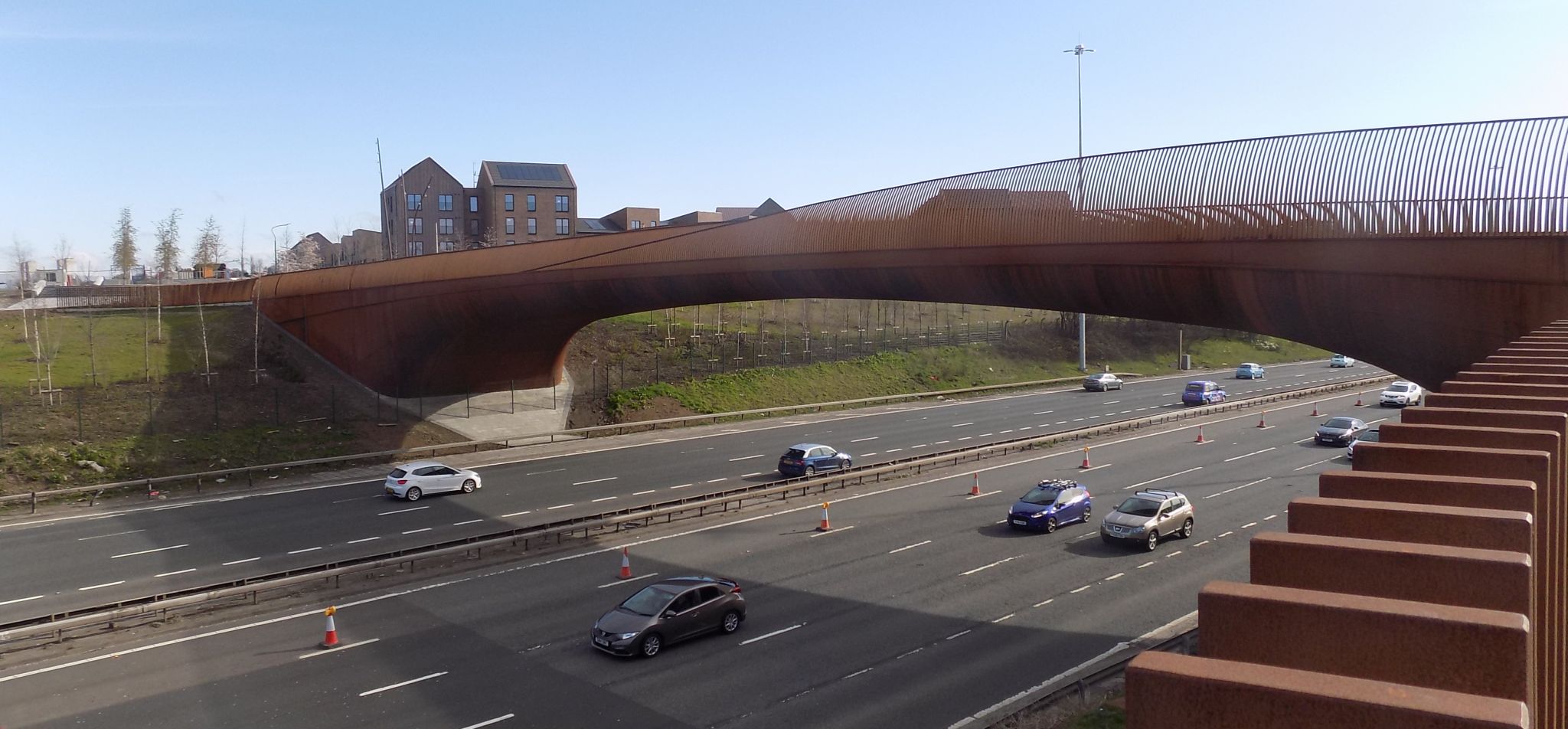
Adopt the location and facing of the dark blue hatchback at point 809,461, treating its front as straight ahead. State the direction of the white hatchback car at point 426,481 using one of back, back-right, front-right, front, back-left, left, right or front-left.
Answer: back-left

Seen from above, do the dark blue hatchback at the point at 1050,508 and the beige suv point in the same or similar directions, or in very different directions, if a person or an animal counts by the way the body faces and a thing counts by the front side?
same or similar directions

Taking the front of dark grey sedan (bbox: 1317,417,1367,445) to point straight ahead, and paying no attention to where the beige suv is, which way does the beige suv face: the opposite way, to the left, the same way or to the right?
the same way

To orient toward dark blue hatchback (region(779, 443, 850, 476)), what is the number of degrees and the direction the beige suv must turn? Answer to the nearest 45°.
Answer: approximately 90° to its right

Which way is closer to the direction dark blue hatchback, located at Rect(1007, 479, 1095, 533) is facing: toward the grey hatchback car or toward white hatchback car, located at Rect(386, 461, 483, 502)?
the grey hatchback car

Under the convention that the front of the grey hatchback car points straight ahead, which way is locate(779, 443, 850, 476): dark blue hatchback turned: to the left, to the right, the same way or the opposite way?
the opposite way

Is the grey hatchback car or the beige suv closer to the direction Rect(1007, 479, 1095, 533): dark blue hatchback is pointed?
the grey hatchback car

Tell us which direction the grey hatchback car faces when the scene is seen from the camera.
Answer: facing the viewer and to the left of the viewer

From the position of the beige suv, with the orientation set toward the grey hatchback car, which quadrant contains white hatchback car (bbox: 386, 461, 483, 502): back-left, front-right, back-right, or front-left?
front-right

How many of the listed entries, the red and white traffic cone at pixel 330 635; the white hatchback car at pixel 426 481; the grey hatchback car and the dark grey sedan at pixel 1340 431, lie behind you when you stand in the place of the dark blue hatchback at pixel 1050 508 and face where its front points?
1

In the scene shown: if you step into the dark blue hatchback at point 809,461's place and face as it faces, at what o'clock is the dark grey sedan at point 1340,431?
The dark grey sedan is roughly at 1 o'clock from the dark blue hatchback.

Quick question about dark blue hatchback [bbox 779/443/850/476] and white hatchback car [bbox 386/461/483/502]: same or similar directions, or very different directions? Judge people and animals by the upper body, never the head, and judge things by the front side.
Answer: same or similar directions

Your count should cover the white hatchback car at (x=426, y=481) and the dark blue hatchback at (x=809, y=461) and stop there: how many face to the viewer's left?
0

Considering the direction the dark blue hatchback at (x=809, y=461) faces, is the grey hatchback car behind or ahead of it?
behind

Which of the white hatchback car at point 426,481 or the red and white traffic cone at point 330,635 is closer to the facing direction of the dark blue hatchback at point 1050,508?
the red and white traffic cone

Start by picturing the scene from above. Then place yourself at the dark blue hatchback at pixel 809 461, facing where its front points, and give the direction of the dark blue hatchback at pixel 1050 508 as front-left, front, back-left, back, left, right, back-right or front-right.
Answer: right

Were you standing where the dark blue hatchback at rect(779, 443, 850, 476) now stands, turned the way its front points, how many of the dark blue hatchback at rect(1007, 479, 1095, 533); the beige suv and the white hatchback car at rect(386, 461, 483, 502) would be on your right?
2

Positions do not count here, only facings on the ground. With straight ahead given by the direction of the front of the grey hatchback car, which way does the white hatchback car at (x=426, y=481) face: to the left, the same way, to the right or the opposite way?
the opposite way

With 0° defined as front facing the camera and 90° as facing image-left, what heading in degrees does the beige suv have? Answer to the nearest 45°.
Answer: approximately 45°

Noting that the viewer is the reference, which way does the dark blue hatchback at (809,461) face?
facing away from the viewer and to the right of the viewer

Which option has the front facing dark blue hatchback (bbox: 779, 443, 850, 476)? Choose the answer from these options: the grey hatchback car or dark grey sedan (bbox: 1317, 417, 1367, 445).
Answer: the dark grey sedan

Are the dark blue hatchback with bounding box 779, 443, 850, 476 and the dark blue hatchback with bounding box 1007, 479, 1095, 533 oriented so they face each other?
no

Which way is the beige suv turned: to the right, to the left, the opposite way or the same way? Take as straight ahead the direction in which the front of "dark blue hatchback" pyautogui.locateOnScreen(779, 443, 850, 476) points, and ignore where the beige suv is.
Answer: the opposite way

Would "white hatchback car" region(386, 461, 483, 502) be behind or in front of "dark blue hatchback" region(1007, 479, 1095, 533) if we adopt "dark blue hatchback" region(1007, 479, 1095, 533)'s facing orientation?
in front
